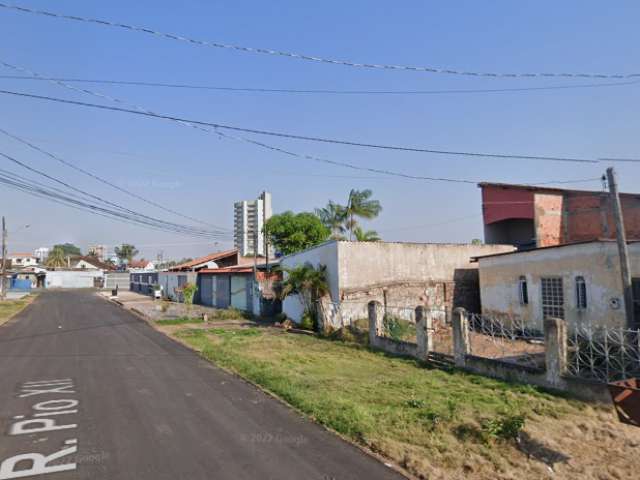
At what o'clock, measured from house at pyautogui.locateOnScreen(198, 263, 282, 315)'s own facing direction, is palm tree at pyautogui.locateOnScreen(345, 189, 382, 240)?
The palm tree is roughly at 7 o'clock from the house.

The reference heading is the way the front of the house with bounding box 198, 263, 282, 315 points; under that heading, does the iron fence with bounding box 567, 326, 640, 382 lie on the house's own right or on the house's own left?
on the house's own left

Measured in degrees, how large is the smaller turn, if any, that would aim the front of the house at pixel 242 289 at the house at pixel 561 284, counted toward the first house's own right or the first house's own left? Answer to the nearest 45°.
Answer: approximately 90° to the first house's own left

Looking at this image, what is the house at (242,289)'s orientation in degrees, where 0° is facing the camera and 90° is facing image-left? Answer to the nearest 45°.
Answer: approximately 45°

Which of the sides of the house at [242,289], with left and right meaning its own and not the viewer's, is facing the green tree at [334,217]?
back

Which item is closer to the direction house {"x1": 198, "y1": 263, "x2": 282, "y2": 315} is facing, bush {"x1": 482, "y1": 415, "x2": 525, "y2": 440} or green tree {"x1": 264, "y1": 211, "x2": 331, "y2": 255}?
the bush

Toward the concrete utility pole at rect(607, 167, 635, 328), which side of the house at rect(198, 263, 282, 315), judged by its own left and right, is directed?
left

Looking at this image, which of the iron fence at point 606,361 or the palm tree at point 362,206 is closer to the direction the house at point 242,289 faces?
the iron fence

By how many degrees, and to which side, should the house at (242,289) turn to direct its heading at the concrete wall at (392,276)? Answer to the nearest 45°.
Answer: approximately 90° to its left

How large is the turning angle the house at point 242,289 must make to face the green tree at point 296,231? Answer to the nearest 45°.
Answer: approximately 180°

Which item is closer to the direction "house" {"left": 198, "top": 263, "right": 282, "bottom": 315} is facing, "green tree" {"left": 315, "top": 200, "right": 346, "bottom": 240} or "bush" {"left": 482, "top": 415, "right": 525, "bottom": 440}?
the bush
